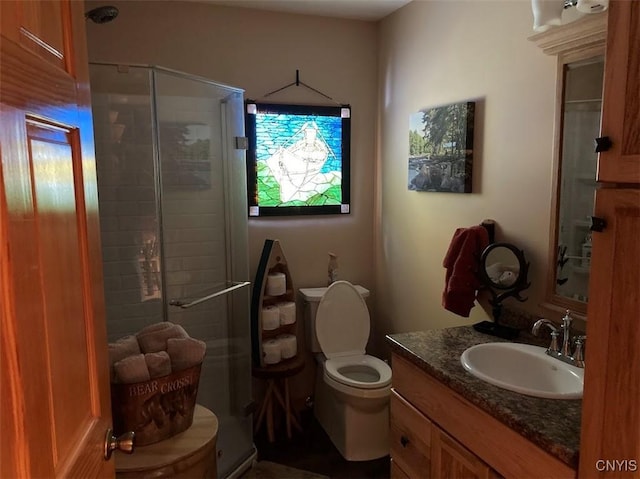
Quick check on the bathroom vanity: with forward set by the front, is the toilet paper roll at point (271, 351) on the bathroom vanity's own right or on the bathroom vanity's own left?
on the bathroom vanity's own right

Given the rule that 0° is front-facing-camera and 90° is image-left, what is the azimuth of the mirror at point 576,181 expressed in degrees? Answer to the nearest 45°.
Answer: approximately 45°

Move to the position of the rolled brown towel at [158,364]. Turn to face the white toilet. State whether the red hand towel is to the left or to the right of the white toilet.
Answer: right

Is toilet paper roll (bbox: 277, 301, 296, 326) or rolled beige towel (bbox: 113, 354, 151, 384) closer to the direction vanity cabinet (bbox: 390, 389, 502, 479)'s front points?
the rolled beige towel

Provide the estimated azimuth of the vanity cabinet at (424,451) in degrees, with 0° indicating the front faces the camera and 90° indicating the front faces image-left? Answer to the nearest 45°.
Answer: approximately 45°

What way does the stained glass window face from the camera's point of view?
toward the camera

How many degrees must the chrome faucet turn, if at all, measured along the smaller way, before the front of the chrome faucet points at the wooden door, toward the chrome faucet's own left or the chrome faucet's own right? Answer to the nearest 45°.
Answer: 0° — it already faces it

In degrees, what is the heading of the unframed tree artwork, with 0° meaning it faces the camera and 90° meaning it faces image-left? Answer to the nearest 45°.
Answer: approximately 45°

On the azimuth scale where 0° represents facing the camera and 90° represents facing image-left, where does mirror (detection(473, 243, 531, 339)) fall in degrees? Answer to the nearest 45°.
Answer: approximately 45°

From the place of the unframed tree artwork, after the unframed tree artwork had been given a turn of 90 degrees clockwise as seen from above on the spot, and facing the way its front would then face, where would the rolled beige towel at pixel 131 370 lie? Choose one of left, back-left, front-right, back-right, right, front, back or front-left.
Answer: left

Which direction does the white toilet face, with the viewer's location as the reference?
facing the viewer and to the right of the viewer
